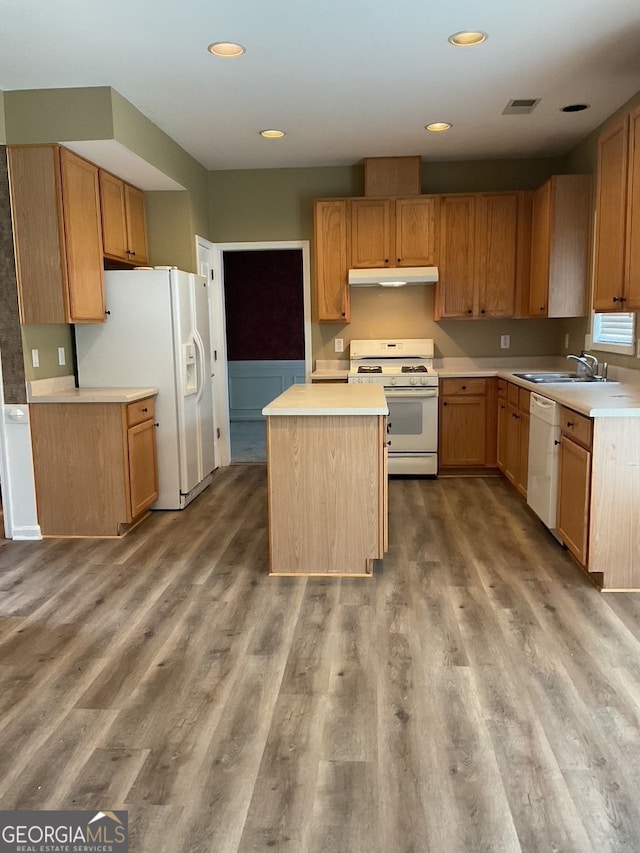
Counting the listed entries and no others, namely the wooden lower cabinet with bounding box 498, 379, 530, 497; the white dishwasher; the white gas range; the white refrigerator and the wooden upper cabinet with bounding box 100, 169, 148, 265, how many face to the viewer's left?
2

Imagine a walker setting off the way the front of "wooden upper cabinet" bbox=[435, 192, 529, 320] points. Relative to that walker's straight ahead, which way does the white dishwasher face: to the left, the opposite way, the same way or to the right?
to the right

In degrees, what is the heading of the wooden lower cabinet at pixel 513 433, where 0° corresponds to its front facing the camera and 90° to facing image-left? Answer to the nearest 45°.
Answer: approximately 90°

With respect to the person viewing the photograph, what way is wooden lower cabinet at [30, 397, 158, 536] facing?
facing to the right of the viewer

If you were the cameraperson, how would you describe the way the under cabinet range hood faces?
facing the viewer

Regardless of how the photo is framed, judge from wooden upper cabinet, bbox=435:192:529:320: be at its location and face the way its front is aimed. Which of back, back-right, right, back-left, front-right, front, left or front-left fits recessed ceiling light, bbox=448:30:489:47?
front

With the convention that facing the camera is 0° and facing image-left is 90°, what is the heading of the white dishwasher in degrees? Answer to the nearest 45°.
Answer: approximately 90°

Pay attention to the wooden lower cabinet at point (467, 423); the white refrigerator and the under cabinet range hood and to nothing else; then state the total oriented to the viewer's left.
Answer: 0

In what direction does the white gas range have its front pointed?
toward the camera

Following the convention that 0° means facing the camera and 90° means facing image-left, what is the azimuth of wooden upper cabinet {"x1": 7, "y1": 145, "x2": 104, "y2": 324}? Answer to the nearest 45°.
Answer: approximately 315°

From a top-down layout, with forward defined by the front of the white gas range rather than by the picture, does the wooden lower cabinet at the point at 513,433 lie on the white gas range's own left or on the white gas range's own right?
on the white gas range's own left

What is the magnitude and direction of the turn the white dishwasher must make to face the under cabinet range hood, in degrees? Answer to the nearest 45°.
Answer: approximately 45° to its right
